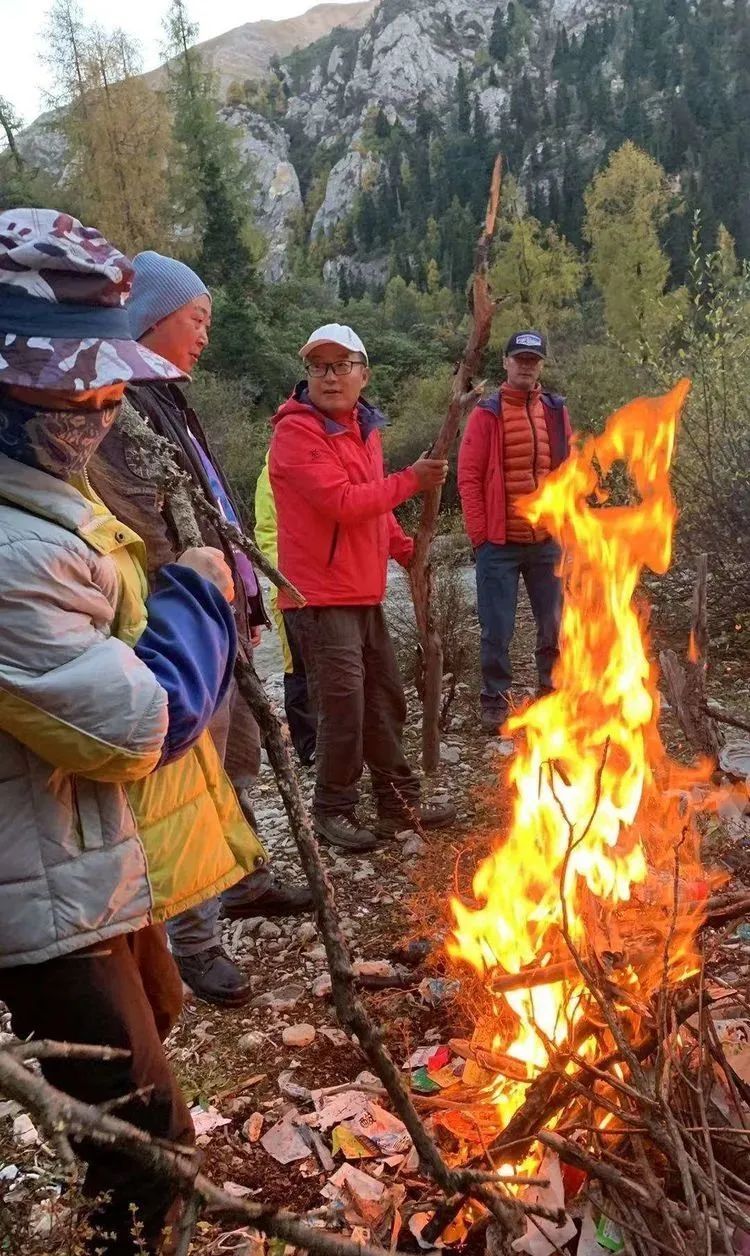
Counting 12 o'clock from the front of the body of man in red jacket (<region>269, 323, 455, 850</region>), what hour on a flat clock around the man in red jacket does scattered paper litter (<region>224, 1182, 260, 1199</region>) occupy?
The scattered paper litter is roughly at 2 o'clock from the man in red jacket.

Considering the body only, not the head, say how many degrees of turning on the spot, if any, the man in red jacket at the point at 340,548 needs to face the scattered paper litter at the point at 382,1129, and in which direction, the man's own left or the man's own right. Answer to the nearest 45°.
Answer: approximately 45° to the man's own right

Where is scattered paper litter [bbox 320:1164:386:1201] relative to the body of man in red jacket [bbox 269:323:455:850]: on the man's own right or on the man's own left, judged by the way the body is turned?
on the man's own right

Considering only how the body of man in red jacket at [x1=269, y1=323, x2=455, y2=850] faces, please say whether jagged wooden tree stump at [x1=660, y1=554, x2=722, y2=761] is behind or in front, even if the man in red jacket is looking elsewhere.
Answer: in front

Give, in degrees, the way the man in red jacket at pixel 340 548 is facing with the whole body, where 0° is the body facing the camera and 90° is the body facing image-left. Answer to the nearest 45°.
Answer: approximately 315°

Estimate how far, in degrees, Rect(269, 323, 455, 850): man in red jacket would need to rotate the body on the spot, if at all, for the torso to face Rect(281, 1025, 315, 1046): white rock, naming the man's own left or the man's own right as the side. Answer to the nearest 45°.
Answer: approximately 45° to the man's own right

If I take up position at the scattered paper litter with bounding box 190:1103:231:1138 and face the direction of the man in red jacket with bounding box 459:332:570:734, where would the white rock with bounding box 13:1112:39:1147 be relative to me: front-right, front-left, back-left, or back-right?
back-left

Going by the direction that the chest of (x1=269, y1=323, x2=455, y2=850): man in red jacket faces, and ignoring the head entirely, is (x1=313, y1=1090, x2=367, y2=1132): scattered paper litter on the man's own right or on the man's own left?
on the man's own right

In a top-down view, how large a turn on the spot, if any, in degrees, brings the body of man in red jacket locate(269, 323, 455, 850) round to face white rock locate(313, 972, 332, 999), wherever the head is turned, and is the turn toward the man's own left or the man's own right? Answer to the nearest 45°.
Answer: approximately 45° to the man's own right
